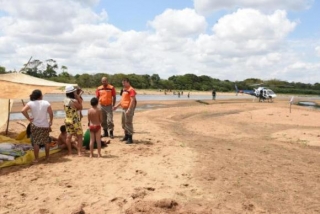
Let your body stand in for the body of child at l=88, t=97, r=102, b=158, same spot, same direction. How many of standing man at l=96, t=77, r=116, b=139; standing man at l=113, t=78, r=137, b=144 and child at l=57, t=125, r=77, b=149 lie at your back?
0

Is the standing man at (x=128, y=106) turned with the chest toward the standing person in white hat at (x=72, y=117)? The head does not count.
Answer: yes

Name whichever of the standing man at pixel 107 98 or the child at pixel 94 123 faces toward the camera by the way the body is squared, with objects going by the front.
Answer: the standing man

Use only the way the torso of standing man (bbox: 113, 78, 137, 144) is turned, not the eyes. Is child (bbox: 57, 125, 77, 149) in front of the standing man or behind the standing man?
in front

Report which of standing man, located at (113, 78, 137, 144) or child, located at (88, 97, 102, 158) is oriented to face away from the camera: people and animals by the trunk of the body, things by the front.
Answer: the child

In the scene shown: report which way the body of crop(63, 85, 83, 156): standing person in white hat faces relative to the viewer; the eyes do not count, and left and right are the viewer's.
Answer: facing away from the viewer and to the right of the viewer

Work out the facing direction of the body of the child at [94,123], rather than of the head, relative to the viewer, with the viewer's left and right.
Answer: facing away from the viewer

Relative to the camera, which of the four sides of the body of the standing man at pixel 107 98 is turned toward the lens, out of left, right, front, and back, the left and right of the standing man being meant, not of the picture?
front

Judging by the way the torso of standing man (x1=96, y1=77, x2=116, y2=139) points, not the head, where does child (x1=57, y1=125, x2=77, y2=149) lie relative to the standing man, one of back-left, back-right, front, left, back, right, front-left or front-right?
front-right

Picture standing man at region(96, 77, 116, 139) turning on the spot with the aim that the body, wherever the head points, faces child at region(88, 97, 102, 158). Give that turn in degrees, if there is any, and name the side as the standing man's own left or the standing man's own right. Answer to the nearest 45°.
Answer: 0° — they already face them

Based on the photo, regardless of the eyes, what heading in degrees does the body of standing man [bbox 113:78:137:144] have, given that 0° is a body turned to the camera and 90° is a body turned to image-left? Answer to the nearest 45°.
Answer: approximately 45°

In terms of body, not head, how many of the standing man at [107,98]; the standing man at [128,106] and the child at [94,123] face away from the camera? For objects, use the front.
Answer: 1

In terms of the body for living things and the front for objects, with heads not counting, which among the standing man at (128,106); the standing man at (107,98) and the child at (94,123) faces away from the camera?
the child
